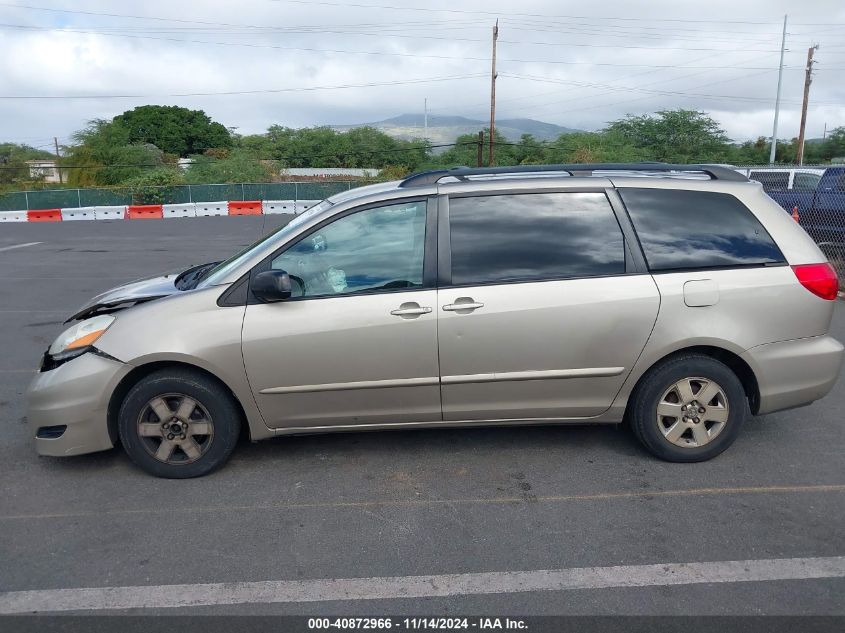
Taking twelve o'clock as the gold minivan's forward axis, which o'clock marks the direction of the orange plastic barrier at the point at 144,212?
The orange plastic barrier is roughly at 2 o'clock from the gold minivan.

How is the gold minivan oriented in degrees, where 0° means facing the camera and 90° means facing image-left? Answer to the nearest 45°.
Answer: approximately 90°

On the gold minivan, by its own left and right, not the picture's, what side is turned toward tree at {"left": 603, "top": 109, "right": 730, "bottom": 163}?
right

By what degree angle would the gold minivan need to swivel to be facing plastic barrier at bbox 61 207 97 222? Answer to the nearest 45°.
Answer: approximately 45° to its right

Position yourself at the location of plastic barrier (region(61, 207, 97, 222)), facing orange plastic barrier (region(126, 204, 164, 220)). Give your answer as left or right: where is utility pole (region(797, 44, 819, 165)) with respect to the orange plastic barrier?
left

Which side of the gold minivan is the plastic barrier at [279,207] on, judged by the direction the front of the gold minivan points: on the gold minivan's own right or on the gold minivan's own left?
on the gold minivan's own right

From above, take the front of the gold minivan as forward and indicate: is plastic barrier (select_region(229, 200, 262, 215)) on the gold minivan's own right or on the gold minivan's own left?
on the gold minivan's own right

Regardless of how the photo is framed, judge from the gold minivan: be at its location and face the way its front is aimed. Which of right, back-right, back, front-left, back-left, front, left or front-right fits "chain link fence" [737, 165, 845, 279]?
back-right

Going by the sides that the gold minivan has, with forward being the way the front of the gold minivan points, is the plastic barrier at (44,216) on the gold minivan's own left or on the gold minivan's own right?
on the gold minivan's own right

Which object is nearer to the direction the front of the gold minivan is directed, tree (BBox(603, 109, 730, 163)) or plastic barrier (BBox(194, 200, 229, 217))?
the plastic barrier

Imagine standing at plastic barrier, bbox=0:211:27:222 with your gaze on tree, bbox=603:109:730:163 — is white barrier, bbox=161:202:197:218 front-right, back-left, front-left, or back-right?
front-right

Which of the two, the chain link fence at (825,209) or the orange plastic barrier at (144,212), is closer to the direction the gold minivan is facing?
the orange plastic barrier
